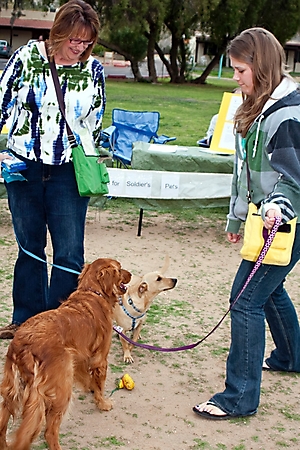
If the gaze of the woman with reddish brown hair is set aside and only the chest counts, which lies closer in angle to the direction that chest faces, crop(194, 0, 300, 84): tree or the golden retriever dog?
the golden retriever dog

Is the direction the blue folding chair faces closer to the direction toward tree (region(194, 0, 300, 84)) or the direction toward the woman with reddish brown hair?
the woman with reddish brown hair

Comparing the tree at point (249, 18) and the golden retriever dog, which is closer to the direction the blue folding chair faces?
the golden retriever dog

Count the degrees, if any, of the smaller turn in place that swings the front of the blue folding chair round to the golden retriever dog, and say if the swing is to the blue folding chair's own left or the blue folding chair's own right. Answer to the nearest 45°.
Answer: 0° — it already faces it

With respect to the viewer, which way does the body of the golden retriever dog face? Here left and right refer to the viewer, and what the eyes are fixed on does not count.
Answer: facing away from the viewer and to the right of the viewer

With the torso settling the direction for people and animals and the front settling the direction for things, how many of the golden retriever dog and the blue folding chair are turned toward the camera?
1

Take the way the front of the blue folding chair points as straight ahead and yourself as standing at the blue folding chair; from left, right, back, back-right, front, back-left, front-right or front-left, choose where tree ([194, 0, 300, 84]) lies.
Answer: back

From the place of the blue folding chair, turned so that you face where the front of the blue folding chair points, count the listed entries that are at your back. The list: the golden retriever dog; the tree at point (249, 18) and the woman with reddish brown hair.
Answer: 1

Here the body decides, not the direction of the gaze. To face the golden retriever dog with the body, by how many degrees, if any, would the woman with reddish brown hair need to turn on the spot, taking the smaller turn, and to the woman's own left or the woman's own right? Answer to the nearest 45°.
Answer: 0° — they already face it
